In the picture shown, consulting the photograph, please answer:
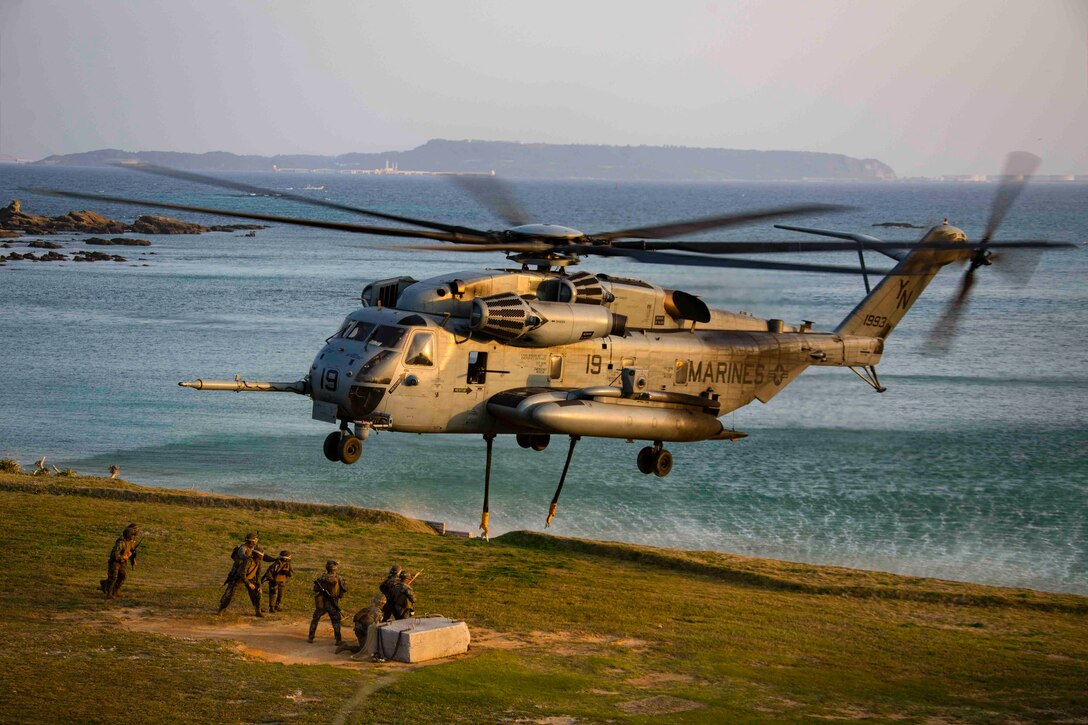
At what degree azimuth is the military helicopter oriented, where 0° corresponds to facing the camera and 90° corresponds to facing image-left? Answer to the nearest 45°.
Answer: approximately 45°

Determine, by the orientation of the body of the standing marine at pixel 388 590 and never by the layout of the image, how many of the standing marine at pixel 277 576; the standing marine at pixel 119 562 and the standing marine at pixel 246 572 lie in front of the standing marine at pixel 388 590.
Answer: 0

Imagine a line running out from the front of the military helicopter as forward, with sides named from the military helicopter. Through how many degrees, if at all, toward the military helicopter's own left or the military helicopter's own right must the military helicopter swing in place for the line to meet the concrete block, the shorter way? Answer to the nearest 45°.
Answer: approximately 45° to the military helicopter's own left

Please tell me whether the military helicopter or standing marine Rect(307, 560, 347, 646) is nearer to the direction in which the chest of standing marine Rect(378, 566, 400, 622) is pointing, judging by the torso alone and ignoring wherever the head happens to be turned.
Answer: the military helicopter

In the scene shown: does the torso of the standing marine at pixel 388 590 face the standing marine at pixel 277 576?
no

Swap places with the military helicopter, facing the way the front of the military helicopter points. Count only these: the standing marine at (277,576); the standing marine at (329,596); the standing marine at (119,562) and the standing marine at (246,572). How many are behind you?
0

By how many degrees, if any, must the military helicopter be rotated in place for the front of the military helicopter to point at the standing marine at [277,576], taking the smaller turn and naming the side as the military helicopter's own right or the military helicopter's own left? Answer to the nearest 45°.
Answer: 0° — it already faces them

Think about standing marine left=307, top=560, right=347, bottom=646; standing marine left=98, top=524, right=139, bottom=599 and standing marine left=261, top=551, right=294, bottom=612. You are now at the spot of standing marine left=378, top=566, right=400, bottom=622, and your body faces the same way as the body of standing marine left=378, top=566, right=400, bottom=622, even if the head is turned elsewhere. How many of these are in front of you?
0

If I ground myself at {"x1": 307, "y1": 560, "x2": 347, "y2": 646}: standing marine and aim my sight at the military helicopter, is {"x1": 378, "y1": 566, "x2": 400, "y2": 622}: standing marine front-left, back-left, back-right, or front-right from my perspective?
front-right

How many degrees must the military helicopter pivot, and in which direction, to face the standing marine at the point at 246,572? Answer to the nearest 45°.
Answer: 0° — it already faces them

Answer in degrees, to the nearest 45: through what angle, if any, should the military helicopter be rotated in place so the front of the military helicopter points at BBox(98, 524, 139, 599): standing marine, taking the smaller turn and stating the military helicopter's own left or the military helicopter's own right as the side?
approximately 45° to the military helicopter's own right

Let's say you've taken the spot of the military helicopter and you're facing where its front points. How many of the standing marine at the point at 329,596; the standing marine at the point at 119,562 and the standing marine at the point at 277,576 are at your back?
0
